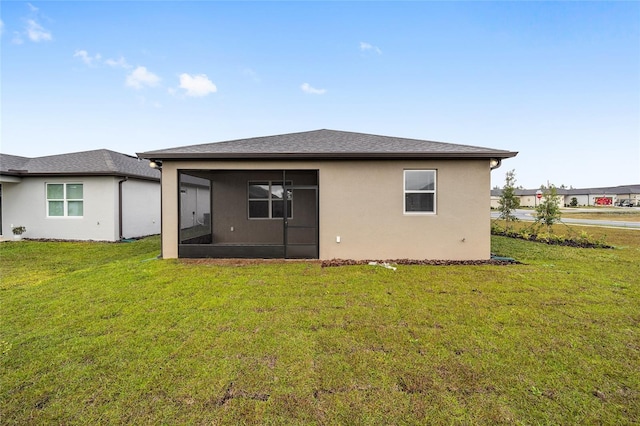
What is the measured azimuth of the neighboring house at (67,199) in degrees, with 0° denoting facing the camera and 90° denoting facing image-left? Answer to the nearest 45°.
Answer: approximately 180°

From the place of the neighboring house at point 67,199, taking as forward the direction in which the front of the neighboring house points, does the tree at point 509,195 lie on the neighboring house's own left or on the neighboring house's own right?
on the neighboring house's own right

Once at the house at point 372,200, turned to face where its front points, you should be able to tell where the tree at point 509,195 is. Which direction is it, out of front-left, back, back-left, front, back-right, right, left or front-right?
front-right

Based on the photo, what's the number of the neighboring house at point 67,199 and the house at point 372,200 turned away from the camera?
2

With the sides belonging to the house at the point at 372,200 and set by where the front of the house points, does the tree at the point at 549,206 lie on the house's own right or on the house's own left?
on the house's own right

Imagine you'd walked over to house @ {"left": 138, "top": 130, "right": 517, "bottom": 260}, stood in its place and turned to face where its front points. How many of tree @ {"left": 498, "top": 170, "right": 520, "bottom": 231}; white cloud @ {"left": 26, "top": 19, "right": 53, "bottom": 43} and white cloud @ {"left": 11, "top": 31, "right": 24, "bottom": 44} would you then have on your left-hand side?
2

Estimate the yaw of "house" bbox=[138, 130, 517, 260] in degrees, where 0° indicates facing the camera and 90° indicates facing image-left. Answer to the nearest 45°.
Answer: approximately 180°

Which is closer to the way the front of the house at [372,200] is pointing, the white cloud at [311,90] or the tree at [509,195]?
the white cloud
